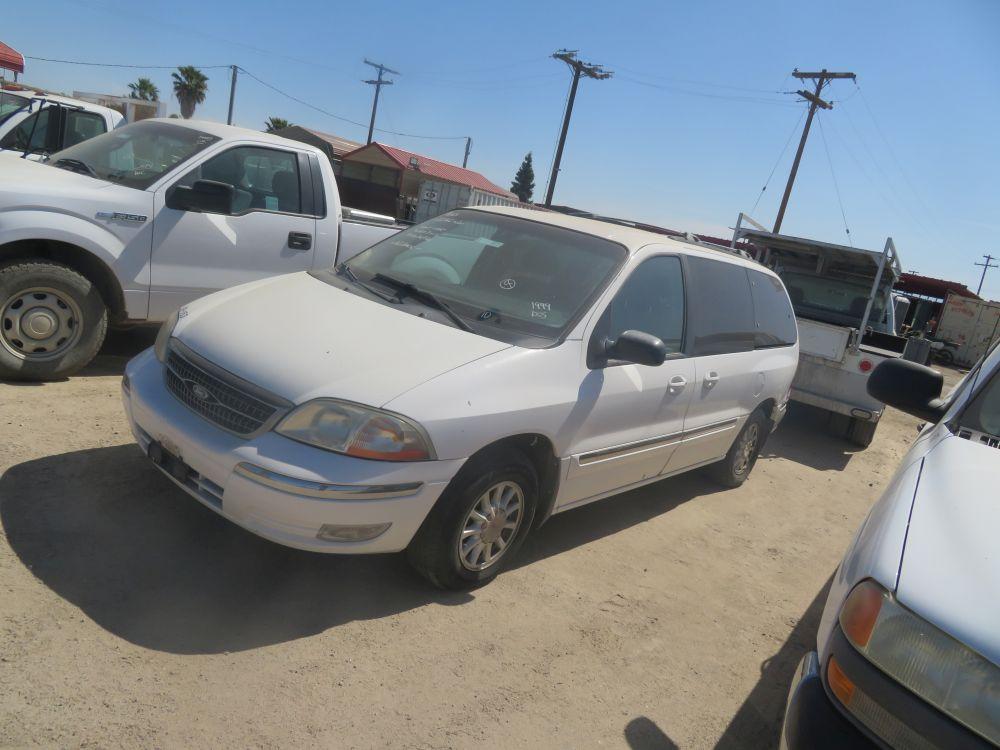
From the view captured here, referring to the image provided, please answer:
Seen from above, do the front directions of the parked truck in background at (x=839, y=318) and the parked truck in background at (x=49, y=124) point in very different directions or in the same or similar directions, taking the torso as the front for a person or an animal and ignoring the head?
very different directions

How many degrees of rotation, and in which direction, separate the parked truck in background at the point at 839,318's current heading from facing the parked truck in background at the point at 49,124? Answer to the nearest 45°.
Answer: approximately 135° to its left

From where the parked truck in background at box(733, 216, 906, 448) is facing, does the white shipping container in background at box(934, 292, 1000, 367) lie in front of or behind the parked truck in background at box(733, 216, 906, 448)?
in front

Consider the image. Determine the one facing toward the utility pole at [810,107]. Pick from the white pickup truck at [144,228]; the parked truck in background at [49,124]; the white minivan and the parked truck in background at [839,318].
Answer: the parked truck in background at [839,318]

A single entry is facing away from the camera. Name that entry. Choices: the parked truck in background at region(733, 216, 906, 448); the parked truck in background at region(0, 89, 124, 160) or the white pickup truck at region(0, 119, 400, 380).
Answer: the parked truck in background at region(733, 216, 906, 448)

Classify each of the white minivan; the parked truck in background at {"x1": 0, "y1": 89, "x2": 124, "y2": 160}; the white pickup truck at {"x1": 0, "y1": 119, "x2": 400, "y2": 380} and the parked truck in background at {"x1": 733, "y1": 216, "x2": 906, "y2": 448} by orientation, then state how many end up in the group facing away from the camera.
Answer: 1

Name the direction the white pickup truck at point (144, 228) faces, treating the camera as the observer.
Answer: facing the viewer and to the left of the viewer

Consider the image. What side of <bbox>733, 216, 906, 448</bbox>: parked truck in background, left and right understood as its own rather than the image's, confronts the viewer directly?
back

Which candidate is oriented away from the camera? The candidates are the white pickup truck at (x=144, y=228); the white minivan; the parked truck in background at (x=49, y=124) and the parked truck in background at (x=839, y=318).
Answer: the parked truck in background at (x=839, y=318)

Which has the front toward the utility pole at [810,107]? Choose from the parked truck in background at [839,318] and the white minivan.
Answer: the parked truck in background

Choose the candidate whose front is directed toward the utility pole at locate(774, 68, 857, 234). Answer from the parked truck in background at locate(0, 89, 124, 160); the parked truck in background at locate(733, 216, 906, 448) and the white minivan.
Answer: the parked truck in background at locate(733, 216, 906, 448)

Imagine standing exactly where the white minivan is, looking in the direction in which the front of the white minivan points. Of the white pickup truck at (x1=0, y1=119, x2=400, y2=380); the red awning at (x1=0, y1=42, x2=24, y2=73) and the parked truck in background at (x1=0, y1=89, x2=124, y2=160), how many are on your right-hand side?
3

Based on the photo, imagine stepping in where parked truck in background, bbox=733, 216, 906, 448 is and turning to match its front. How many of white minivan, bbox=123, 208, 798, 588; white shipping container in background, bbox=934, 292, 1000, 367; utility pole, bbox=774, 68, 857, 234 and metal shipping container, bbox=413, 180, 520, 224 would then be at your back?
1

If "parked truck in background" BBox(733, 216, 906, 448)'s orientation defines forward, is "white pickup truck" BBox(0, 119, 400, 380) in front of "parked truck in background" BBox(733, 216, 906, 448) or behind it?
behind
